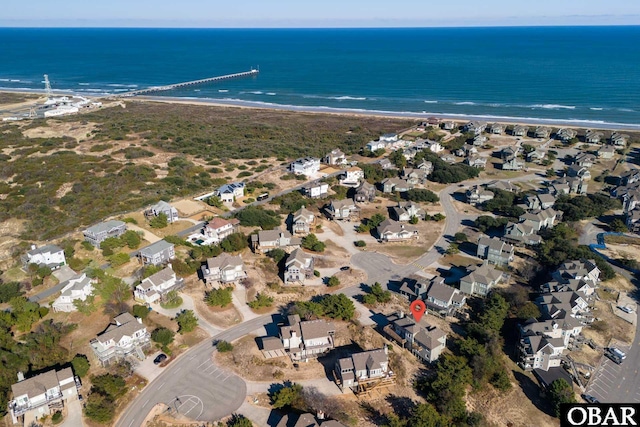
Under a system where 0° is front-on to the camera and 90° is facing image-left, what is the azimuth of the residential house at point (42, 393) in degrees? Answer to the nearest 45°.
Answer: approximately 315°

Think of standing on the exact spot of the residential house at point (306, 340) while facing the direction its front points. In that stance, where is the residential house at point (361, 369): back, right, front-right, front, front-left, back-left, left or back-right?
front-left

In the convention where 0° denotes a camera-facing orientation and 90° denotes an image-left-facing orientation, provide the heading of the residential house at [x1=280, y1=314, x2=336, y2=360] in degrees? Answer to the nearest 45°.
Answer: approximately 0°

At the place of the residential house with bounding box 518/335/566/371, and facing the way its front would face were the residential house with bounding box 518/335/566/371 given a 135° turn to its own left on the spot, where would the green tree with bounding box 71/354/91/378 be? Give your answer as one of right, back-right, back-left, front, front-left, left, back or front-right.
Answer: back-left

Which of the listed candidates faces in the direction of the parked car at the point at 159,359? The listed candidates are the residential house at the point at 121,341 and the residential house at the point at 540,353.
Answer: the residential house at the point at 121,341

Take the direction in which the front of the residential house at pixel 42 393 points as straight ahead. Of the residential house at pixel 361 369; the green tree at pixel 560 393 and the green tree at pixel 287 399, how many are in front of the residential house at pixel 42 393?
3

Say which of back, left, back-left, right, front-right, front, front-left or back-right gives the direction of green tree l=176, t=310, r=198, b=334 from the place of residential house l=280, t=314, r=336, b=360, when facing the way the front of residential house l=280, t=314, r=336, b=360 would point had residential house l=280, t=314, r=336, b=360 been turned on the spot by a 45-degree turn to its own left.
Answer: back-right
